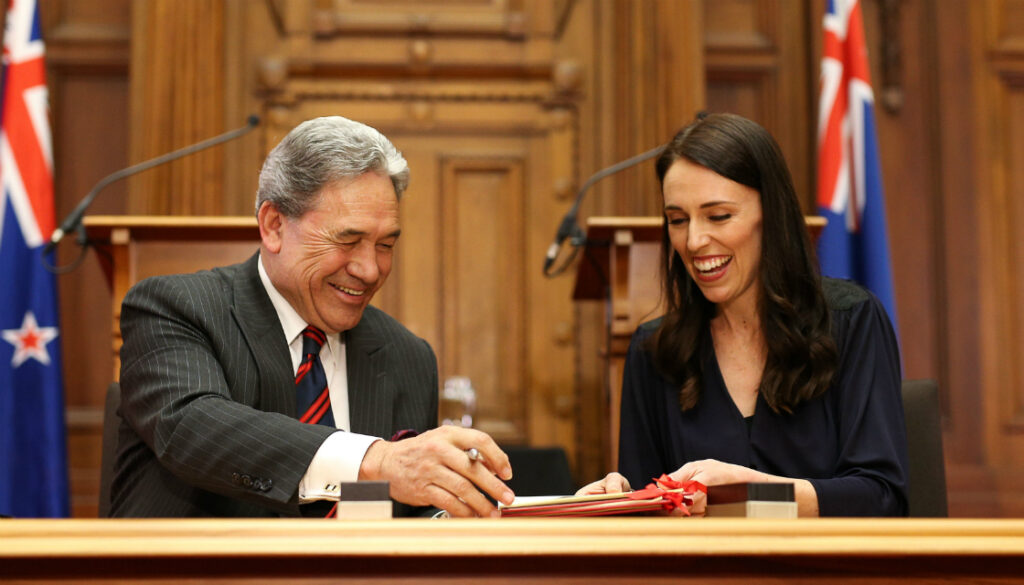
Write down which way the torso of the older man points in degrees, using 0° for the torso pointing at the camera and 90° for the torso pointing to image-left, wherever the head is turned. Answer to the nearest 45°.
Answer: approximately 315°

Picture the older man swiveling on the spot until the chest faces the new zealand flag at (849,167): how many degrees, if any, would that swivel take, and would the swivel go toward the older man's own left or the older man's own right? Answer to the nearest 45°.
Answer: approximately 90° to the older man's own left

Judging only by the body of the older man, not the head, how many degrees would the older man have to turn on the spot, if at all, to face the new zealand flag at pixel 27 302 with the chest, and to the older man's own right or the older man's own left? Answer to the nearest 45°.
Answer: approximately 180°

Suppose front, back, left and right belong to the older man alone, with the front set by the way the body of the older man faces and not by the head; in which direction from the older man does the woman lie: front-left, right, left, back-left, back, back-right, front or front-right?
front-left

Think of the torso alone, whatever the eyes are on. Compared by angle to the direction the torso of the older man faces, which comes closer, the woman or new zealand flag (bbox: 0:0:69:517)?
the woman

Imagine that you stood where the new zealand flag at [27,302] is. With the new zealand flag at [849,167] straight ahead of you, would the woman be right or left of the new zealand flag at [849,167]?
right

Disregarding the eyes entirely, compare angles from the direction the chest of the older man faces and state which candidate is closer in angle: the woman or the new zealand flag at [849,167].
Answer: the woman
